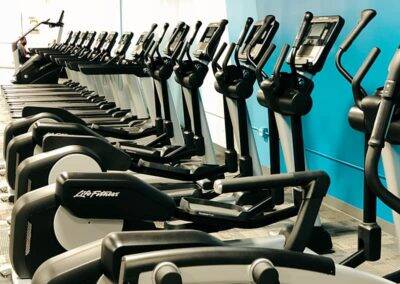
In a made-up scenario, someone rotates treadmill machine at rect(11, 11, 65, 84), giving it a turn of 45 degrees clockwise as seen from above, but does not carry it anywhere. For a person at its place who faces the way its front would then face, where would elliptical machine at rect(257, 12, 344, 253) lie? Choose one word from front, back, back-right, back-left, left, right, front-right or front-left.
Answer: front-right

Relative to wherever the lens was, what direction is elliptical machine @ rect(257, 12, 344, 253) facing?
facing away from the viewer and to the right of the viewer

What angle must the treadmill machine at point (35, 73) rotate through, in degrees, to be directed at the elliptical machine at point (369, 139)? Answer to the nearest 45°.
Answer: approximately 90° to its right

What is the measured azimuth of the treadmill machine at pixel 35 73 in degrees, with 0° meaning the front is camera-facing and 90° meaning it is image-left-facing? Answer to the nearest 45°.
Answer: approximately 270°
